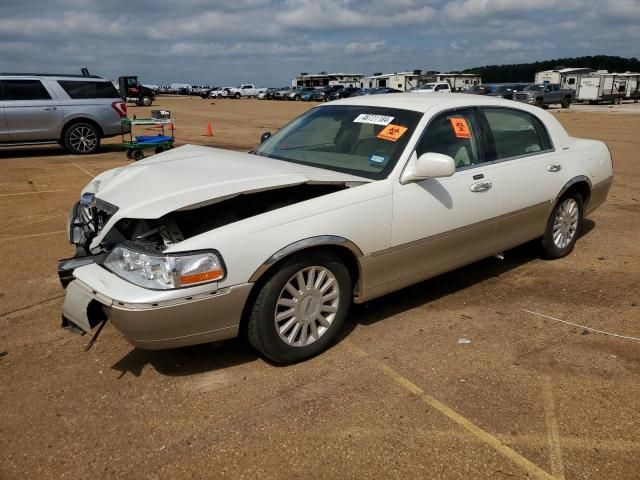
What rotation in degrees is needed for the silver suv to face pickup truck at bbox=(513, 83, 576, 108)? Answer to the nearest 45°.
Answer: approximately 135° to its right

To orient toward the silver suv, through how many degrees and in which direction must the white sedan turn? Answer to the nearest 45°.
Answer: approximately 90° to its right

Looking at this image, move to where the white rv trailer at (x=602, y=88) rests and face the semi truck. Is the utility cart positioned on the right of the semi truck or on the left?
left

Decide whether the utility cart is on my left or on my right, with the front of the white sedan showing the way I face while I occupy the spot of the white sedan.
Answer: on my right

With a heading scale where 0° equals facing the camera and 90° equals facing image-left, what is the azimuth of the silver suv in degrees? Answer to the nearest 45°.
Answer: approximately 90°

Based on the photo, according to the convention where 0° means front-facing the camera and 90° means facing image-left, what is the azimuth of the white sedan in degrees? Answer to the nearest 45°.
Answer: approximately 45°

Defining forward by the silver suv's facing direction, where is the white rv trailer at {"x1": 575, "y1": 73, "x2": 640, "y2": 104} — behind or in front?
behind

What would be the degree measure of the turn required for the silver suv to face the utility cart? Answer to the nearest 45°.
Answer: approximately 135° to its left

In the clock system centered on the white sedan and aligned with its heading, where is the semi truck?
The semi truck is roughly at 4 o'clock from the white sedan.
